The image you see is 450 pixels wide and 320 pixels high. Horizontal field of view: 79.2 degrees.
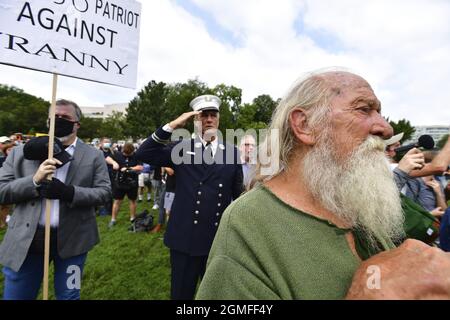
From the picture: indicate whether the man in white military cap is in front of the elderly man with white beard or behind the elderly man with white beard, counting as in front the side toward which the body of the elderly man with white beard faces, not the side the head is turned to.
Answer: behind

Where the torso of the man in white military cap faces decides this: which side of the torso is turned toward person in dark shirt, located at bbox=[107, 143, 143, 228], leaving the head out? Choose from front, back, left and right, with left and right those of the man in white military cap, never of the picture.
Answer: back

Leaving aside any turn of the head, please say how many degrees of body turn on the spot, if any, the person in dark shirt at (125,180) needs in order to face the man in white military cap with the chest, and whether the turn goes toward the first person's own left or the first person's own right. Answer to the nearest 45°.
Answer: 0° — they already face them

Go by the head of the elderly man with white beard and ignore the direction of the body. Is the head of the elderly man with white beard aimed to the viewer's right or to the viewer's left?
to the viewer's right

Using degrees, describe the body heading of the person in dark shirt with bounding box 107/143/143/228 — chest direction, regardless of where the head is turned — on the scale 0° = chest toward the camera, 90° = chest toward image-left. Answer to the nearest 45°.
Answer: approximately 0°

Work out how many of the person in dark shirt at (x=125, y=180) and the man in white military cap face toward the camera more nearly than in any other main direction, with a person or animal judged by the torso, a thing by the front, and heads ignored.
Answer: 2
